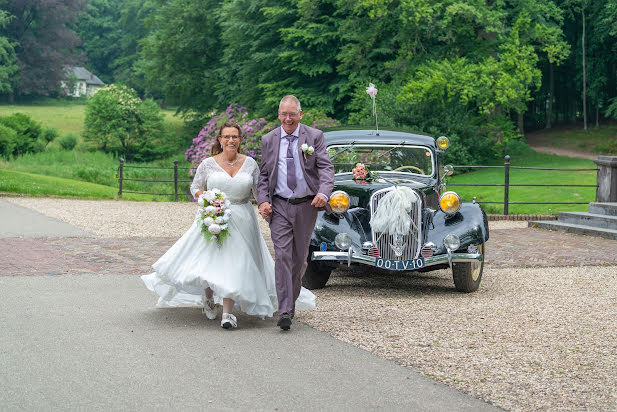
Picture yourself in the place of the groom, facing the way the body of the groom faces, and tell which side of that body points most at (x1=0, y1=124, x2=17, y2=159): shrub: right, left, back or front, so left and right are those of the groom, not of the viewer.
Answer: back

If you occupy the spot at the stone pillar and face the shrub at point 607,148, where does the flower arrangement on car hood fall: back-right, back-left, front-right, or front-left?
back-left

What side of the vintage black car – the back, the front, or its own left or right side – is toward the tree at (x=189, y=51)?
back

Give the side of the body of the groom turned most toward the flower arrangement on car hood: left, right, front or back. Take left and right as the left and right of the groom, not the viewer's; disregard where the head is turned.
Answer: back

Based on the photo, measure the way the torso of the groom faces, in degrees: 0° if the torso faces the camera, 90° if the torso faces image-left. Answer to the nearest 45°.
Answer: approximately 0°

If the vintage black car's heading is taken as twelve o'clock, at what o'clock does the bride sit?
The bride is roughly at 1 o'clock from the vintage black car.

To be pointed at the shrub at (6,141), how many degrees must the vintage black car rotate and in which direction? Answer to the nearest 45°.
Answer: approximately 135° to its right

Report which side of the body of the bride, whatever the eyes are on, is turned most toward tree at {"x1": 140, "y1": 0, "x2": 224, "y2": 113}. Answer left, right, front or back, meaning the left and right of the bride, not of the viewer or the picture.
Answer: back

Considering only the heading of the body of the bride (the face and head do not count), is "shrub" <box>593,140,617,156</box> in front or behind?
behind
